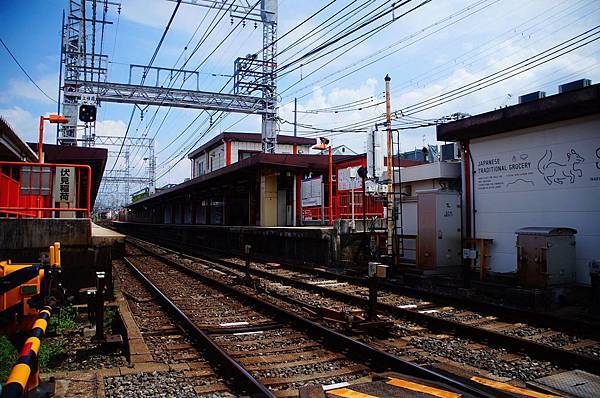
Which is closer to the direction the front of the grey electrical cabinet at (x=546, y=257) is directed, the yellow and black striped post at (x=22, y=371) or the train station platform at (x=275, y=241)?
the yellow and black striped post

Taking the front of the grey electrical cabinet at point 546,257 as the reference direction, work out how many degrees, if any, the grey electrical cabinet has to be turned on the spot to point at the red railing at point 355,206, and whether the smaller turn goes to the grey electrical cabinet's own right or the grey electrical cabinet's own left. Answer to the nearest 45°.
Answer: approximately 90° to the grey electrical cabinet's own right

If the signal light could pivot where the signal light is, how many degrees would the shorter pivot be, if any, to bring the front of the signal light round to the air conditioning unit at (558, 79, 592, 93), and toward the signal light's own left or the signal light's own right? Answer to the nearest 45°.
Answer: approximately 45° to the signal light's own left

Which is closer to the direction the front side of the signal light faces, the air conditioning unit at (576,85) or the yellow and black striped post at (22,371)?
the yellow and black striped post

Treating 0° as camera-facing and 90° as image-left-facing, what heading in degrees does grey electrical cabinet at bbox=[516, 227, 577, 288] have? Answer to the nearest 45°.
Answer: approximately 45°

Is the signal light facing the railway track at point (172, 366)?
yes

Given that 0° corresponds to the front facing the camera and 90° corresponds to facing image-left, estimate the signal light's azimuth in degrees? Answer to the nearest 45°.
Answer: approximately 0°

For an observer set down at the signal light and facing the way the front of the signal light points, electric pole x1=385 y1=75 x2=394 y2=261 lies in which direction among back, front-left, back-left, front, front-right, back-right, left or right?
front-left

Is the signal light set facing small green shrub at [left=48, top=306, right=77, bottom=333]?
yes
